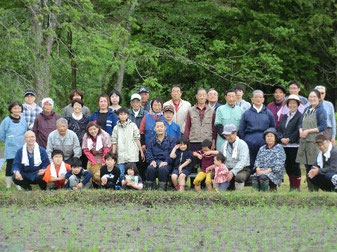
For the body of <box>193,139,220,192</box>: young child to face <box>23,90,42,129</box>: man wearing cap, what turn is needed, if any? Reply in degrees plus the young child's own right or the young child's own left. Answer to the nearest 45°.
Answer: approximately 90° to the young child's own right

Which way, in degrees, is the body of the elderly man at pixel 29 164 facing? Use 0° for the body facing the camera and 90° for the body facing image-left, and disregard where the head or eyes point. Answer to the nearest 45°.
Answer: approximately 0°

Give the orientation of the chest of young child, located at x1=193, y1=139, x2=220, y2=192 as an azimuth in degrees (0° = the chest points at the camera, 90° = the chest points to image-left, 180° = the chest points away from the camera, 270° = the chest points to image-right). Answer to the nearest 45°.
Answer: approximately 0°

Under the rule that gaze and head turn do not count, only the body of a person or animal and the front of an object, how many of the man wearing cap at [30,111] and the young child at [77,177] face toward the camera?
2
